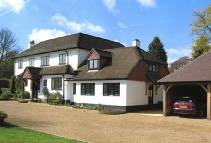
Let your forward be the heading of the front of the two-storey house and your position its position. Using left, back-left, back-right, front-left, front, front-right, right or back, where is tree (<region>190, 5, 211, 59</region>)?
back

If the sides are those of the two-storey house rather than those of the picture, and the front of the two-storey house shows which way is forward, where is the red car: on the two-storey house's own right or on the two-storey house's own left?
on the two-storey house's own left

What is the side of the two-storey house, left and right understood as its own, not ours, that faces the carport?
left

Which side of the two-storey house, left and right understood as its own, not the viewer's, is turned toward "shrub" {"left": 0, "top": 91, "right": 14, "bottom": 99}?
right

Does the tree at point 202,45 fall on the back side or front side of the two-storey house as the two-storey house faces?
on the back side
